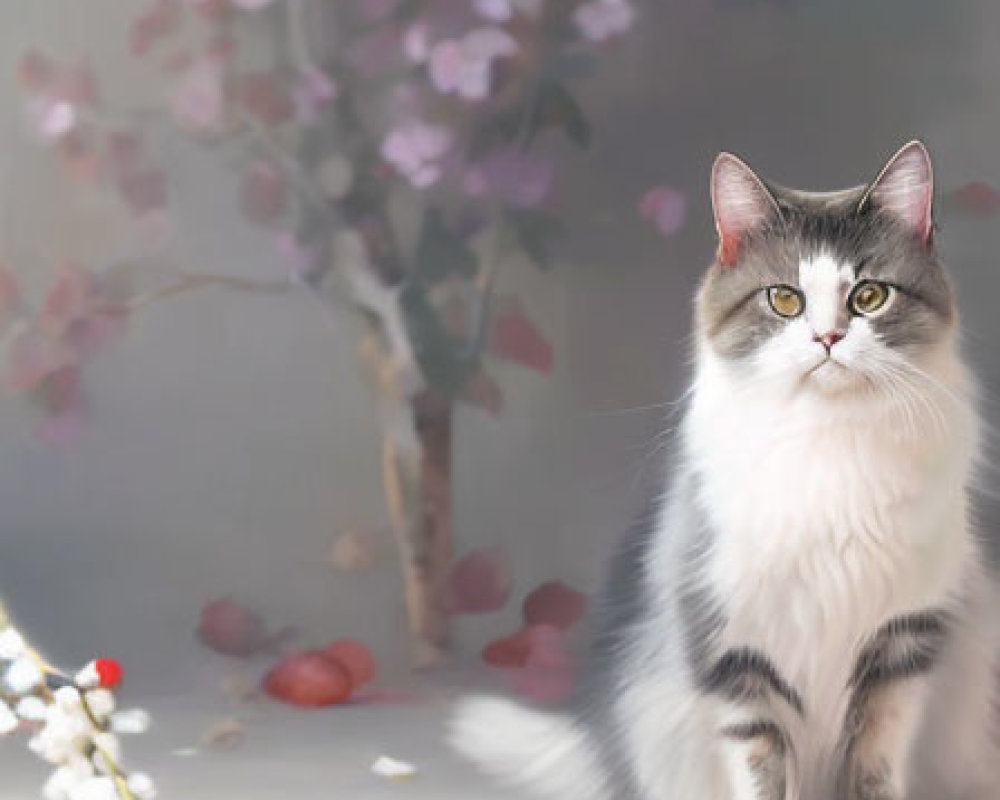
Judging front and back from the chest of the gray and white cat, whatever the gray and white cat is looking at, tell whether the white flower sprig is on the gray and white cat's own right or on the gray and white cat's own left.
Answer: on the gray and white cat's own right

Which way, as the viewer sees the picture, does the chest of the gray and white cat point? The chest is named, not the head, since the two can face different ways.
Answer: toward the camera

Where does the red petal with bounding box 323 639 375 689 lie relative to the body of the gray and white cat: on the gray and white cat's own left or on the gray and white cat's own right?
on the gray and white cat's own right

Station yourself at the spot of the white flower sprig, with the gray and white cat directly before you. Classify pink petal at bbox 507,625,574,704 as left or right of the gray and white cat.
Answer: left

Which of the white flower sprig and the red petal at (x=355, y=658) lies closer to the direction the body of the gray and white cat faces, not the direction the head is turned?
the white flower sprig
